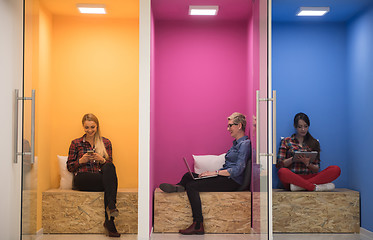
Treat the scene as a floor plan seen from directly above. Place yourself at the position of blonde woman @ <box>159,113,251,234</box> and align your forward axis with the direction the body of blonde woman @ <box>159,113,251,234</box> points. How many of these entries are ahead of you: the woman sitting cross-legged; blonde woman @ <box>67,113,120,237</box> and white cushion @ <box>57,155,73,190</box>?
2

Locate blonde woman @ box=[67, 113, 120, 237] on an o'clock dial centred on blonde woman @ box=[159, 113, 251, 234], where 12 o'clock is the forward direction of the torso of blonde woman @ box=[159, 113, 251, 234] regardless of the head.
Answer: blonde woman @ box=[67, 113, 120, 237] is roughly at 12 o'clock from blonde woman @ box=[159, 113, 251, 234].

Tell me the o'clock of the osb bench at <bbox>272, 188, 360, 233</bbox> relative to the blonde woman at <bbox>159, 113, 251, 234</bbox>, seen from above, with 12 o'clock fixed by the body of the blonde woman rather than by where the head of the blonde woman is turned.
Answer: The osb bench is roughly at 6 o'clock from the blonde woman.

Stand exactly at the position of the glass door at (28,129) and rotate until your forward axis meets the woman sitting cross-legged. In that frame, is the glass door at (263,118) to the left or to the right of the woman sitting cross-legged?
right

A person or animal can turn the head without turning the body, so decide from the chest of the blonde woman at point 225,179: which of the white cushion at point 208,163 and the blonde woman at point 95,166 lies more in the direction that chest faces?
the blonde woman

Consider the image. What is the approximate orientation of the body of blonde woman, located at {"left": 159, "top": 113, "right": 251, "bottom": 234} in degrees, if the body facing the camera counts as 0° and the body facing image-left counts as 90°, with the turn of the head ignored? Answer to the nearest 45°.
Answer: approximately 90°

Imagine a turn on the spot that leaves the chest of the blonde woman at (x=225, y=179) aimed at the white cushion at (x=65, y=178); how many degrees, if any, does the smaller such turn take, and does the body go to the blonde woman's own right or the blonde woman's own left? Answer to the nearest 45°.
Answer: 0° — they already face it
